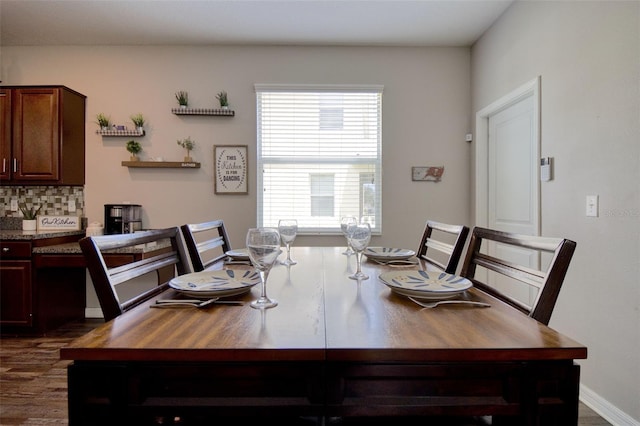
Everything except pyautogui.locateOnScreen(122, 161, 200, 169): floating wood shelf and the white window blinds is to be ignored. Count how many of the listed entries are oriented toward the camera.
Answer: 2

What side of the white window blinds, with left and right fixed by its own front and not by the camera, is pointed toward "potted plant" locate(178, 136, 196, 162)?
right

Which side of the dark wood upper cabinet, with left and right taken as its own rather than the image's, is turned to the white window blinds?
left

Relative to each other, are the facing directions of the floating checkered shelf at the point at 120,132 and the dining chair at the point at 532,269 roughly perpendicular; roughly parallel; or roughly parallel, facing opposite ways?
roughly perpendicular

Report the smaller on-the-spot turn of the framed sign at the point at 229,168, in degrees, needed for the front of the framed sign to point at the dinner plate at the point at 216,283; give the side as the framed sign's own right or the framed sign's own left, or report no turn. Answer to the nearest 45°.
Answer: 0° — it already faces it

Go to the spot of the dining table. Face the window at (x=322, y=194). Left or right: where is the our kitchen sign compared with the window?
left

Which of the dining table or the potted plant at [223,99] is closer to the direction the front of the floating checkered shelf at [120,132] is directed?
the dining table

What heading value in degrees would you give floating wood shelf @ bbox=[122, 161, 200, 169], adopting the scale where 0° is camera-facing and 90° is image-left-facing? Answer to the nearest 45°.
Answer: approximately 0°

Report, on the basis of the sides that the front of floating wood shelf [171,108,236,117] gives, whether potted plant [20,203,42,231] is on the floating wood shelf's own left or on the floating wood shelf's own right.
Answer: on the floating wood shelf's own right
